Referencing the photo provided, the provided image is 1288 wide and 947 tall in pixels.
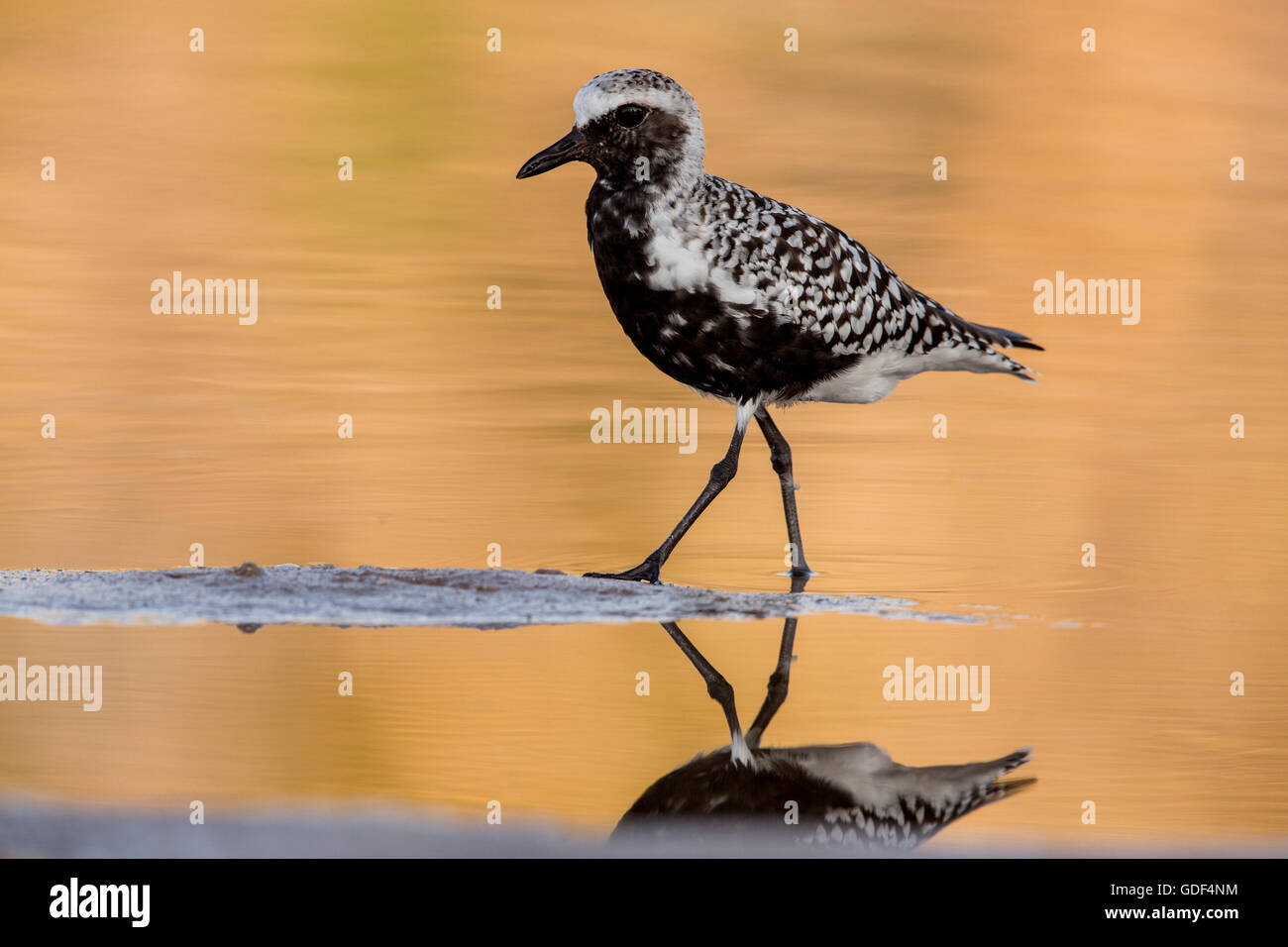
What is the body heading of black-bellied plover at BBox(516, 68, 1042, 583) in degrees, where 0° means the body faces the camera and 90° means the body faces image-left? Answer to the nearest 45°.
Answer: approximately 90°
